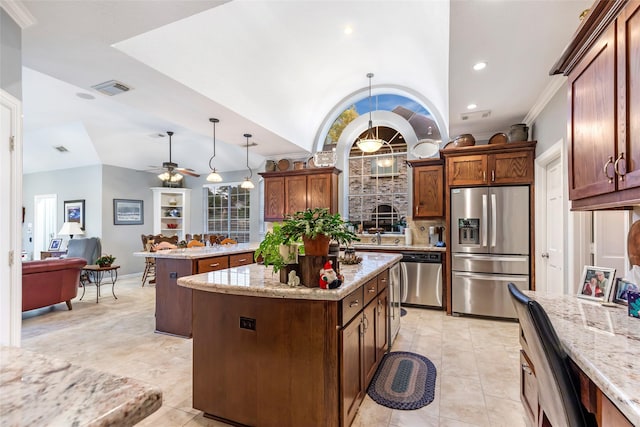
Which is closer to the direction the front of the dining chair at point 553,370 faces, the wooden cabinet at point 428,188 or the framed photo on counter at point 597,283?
the framed photo on counter

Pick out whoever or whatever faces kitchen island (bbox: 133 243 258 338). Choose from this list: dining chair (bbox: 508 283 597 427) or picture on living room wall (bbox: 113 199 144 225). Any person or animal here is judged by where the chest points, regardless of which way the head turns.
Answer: the picture on living room wall

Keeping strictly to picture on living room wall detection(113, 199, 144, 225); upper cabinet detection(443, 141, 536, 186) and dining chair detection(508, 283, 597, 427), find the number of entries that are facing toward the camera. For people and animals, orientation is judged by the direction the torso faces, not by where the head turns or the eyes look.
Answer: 2

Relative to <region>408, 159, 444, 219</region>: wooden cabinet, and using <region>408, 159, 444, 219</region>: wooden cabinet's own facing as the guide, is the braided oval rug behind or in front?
in front

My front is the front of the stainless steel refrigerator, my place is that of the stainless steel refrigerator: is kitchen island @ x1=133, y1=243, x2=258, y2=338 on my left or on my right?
on my right

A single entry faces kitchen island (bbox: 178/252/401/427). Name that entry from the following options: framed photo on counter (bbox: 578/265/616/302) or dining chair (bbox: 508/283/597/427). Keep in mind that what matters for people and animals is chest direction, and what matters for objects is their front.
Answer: the framed photo on counter

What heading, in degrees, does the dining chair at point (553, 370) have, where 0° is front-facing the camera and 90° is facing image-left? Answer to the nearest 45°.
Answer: approximately 225°

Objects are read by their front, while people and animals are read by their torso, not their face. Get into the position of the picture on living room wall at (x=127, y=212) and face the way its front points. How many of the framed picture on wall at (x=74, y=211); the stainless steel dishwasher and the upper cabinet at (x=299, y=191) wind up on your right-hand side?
1

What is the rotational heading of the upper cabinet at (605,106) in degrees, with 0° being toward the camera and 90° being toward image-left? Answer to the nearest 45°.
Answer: approximately 45°

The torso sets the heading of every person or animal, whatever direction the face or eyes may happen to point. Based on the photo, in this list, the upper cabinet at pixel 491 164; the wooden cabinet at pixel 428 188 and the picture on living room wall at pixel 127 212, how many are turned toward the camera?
3

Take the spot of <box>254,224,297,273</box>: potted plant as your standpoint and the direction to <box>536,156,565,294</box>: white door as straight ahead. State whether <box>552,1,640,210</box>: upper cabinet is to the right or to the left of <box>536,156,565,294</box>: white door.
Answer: right

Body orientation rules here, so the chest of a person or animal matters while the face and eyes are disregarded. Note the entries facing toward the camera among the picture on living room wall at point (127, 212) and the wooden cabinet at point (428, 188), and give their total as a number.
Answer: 2

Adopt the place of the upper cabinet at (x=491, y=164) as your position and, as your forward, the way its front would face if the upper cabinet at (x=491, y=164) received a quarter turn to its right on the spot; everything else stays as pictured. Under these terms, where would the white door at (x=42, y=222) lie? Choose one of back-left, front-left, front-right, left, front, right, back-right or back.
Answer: front

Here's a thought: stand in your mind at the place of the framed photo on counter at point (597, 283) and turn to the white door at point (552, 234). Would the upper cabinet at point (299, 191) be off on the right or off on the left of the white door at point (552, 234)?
left

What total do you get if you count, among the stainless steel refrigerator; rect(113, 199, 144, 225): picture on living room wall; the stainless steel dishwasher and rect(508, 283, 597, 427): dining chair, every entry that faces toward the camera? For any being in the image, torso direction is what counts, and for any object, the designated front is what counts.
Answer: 3

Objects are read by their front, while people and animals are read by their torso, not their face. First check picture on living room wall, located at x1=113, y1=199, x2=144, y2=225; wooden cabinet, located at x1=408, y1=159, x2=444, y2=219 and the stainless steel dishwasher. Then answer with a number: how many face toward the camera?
3
